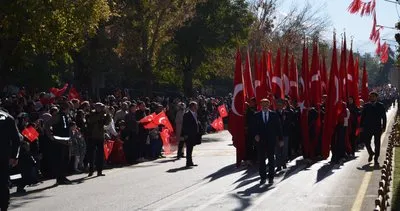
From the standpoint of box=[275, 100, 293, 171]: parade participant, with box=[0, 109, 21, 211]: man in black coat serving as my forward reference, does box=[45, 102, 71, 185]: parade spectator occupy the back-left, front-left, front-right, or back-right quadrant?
front-right

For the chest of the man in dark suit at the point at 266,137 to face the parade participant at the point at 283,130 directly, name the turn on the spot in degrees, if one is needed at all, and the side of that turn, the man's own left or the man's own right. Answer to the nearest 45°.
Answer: approximately 180°

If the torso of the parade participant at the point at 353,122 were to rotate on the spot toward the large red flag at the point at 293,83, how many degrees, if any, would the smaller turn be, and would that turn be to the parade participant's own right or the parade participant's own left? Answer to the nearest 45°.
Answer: approximately 45° to the parade participant's own right

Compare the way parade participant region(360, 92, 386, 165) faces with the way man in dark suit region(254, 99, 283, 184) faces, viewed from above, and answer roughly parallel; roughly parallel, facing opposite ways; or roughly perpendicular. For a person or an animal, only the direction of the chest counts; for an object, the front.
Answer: roughly parallel

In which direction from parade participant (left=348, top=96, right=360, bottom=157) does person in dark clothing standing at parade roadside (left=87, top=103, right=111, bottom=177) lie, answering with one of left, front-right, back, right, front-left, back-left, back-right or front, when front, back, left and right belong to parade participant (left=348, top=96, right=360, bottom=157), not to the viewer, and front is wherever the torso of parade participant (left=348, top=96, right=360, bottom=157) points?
front

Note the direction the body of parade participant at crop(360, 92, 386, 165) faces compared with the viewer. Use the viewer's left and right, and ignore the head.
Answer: facing the viewer

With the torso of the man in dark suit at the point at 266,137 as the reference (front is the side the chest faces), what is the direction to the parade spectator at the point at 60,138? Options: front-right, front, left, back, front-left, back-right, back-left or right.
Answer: right

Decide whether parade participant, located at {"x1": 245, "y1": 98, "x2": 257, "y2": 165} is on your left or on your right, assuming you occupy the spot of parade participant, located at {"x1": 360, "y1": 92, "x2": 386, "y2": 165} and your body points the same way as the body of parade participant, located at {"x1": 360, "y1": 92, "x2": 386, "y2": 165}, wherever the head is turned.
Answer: on your right

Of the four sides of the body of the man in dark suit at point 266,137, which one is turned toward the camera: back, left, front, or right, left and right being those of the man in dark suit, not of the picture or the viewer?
front

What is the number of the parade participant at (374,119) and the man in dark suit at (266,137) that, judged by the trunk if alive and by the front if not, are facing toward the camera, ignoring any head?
2

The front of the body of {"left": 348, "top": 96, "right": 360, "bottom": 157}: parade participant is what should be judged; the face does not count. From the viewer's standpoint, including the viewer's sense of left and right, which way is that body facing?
facing the viewer and to the left of the viewer
